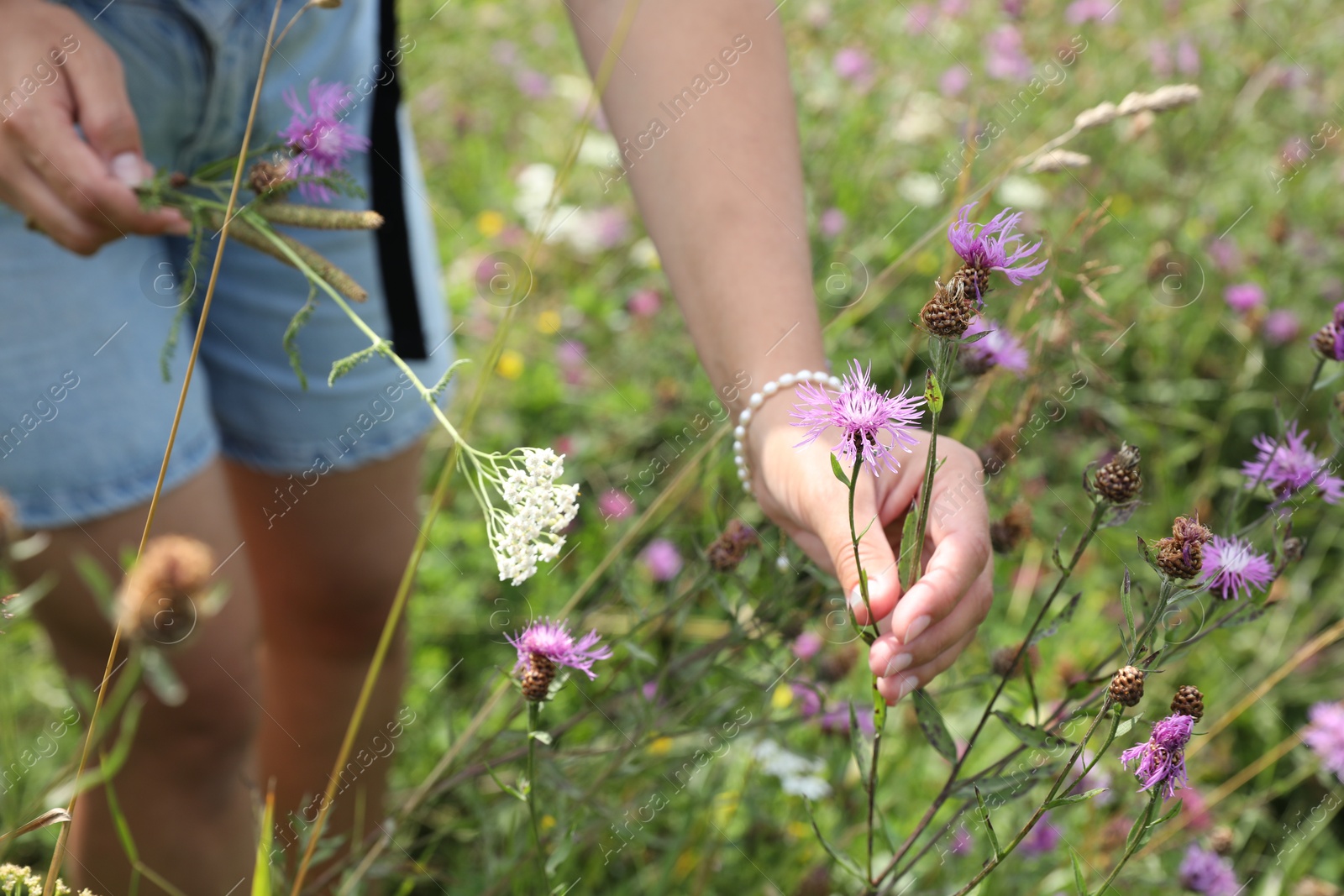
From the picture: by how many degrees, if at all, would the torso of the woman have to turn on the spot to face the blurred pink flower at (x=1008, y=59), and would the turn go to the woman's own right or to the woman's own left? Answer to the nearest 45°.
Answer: approximately 135° to the woman's own left

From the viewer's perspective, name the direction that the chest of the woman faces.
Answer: toward the camera

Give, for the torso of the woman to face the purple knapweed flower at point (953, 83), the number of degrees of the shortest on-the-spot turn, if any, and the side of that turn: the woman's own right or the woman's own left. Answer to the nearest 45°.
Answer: approximately 135° to the woman's own left
